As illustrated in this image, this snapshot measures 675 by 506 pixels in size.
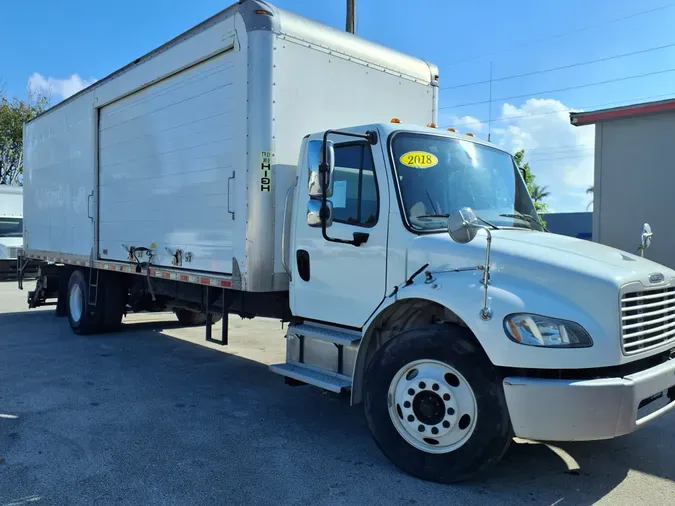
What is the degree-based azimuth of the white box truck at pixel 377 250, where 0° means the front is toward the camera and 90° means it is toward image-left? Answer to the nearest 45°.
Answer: approximately 315°

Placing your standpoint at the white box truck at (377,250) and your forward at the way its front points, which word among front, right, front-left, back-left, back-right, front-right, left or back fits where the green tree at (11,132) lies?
back

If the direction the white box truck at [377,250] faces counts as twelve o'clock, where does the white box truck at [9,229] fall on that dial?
the white box truck at [9,229] is roughly at 6 o'clock from the white box truck at [377,250].

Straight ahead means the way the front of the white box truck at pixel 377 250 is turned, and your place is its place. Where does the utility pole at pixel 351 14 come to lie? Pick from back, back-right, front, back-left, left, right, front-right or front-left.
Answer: back-left
